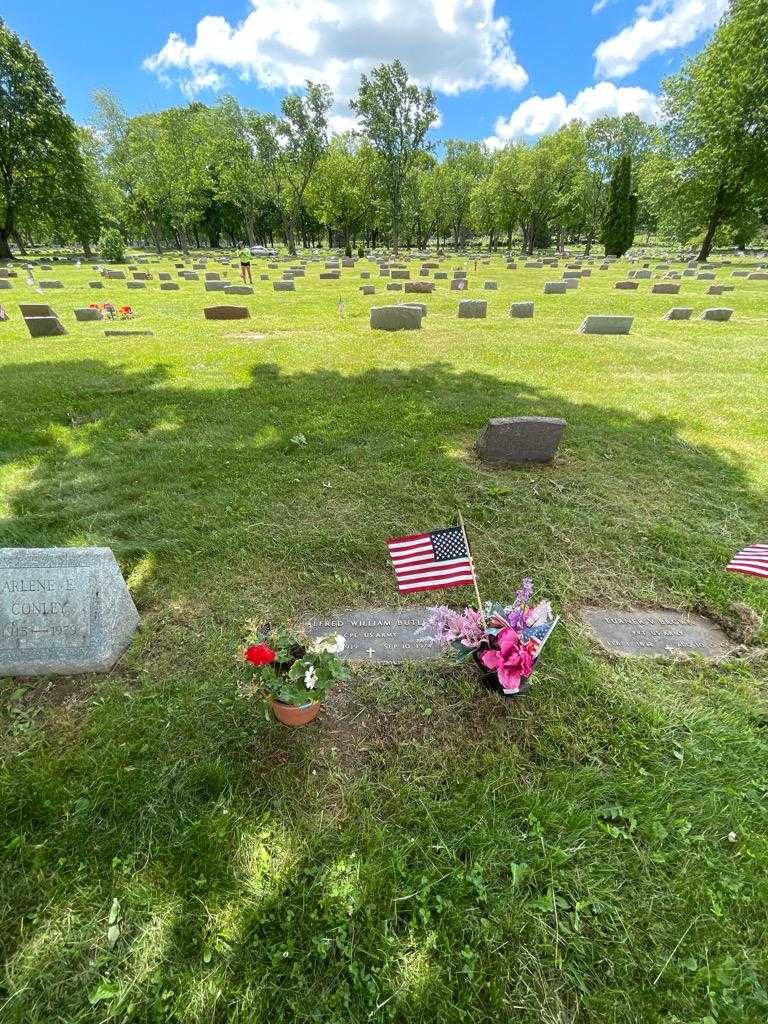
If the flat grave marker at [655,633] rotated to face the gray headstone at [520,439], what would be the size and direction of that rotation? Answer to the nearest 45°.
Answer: approximately 135° to its right

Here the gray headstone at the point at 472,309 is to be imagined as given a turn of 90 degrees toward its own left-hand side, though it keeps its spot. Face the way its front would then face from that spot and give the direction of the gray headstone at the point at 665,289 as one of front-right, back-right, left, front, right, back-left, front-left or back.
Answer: front-left

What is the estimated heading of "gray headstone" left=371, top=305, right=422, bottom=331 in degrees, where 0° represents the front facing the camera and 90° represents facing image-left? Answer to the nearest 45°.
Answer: approximately 0°

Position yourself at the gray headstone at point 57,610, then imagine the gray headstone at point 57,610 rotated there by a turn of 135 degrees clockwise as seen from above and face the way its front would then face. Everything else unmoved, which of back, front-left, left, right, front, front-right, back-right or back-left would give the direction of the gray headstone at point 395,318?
right

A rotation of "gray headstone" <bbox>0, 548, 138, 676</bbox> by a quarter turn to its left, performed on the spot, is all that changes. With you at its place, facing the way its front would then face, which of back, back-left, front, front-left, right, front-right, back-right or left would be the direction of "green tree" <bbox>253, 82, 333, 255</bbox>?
front-left

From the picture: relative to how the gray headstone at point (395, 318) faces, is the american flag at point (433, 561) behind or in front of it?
in front

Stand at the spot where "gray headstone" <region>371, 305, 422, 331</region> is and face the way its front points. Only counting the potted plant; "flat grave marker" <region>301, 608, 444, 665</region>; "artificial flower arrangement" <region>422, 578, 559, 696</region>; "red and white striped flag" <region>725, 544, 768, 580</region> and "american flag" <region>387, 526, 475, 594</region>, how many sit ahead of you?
5

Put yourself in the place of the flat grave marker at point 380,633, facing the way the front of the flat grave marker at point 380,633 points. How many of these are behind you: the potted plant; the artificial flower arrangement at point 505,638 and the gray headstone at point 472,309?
1

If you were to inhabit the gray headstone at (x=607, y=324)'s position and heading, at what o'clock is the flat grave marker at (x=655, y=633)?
The flat grave marker is roughly at 12 o'clock from the gray headstone.

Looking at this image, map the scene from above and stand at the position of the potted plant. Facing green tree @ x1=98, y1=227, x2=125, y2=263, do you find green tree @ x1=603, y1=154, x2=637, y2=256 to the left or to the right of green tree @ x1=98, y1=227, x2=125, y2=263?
right

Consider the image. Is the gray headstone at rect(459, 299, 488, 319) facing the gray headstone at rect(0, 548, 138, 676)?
yes

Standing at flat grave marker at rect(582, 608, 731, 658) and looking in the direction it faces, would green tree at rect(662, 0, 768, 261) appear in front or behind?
behind
